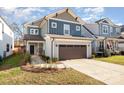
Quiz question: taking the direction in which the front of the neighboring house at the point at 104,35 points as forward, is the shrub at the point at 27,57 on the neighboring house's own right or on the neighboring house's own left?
on the neighboring house's own right

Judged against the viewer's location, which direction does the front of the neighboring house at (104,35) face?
facing the viewer and to the right of the viewer

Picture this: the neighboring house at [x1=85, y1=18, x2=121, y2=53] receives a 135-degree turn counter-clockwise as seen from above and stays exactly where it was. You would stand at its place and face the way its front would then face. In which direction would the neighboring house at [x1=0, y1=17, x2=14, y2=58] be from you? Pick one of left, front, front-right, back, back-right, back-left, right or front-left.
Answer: back-left

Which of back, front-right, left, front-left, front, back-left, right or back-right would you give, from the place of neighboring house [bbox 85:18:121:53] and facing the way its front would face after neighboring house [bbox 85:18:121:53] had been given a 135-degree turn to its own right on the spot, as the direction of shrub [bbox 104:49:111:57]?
left

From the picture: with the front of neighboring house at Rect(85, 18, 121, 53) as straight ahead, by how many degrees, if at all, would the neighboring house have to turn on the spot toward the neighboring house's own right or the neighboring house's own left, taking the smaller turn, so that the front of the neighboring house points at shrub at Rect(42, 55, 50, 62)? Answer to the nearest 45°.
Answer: approximately 90° to the neighboring house's own right

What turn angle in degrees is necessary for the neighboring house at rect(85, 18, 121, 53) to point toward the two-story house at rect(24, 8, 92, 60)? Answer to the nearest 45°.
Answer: approximately 90° to its right
